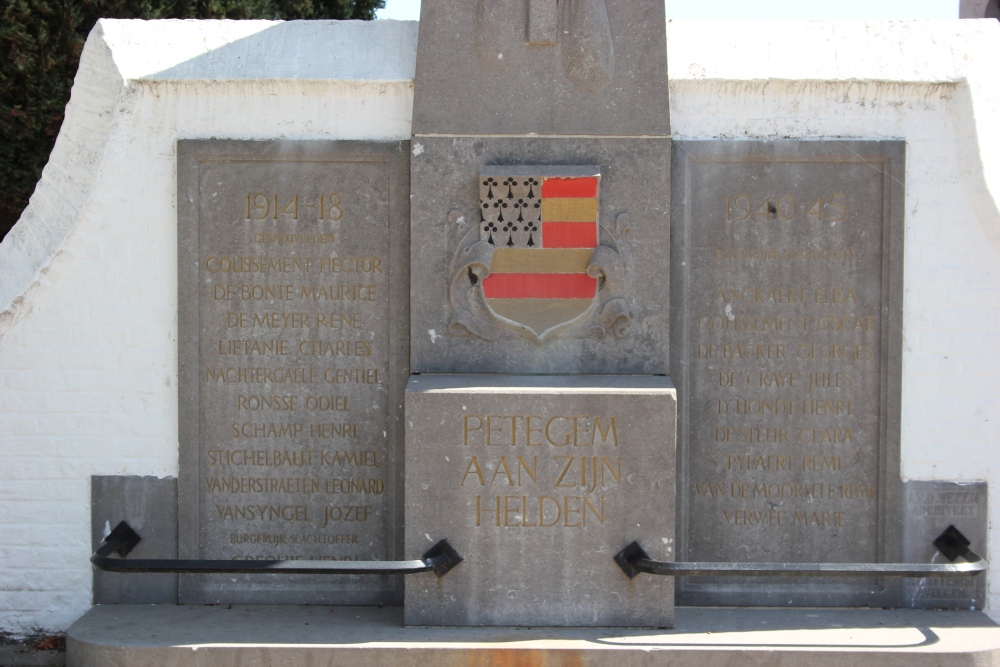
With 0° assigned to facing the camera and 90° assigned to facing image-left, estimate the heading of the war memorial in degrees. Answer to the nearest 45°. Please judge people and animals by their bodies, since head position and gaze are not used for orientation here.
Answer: approximately 0°

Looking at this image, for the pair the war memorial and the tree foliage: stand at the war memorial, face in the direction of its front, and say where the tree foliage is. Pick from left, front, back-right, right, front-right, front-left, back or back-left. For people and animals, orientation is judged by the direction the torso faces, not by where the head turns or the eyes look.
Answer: back-right
